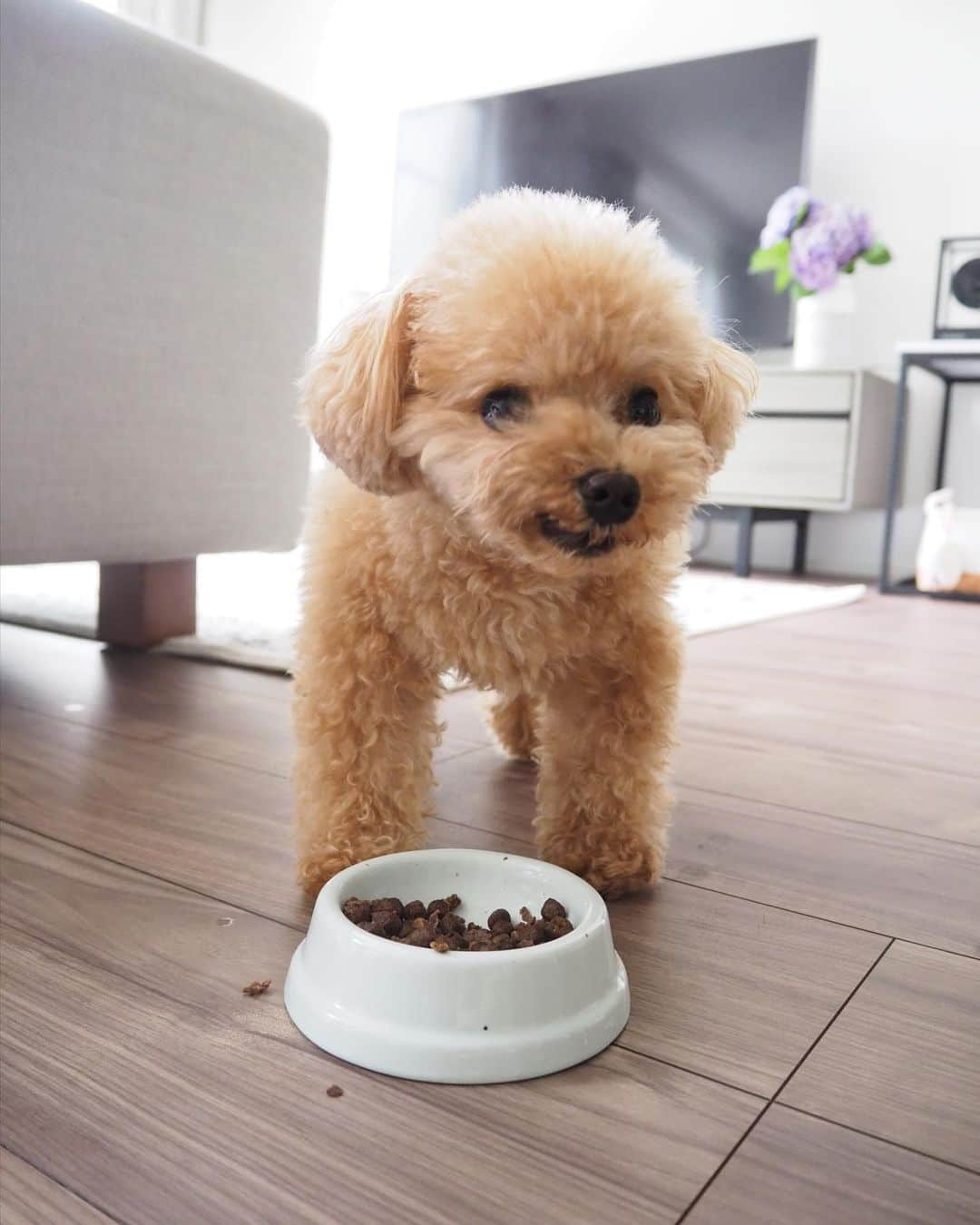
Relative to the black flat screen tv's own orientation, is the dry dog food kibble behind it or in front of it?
in front

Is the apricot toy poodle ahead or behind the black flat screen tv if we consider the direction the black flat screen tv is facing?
ahead

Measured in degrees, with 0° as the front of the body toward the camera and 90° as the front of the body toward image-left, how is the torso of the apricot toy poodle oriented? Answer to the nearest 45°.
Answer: approximately 0°

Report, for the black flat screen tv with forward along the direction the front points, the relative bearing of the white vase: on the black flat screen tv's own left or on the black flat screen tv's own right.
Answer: on the black flat screen tv's own left

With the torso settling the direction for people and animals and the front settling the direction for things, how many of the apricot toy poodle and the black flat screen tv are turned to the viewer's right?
0

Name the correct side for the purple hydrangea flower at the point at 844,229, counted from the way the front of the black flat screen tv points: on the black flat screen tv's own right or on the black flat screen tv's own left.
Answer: on the black flat screen tv's own left

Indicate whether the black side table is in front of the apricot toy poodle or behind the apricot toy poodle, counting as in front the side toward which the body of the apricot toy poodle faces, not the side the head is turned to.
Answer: behind

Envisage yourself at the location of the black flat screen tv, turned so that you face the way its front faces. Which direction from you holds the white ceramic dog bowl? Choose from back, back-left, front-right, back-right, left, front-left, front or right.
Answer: front-left

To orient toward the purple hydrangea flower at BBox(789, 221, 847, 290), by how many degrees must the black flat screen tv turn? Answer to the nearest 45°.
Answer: approximately 90° to its left
